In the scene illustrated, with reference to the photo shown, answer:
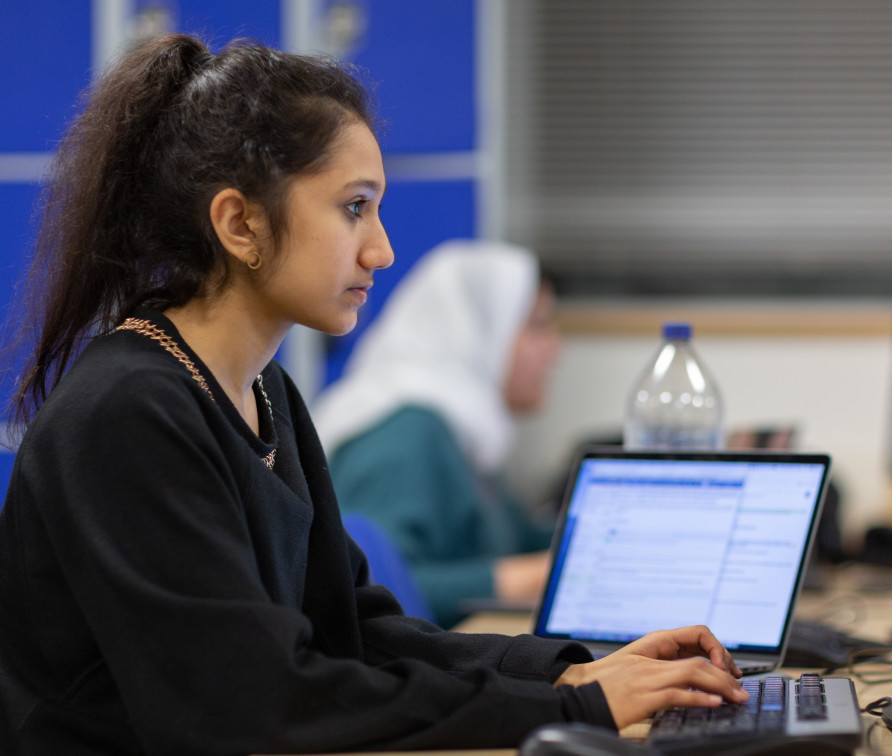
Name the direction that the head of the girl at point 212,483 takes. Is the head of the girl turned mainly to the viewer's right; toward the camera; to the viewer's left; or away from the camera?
to the viewer's right

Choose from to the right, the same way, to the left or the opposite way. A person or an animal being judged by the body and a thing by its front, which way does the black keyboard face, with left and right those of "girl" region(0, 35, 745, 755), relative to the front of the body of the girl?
the opposite way

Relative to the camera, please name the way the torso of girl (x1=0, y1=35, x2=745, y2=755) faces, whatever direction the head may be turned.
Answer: to the viewer's right

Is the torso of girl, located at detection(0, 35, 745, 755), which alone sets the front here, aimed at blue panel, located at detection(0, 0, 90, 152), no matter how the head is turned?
no

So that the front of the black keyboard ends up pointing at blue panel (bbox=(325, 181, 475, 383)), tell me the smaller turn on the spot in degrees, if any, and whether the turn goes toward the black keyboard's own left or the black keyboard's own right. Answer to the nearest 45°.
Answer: approximately 90° to the black keyboard's own right

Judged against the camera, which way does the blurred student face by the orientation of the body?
to the viewer's right

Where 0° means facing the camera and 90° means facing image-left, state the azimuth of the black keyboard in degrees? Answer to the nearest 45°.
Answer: approximately 90°

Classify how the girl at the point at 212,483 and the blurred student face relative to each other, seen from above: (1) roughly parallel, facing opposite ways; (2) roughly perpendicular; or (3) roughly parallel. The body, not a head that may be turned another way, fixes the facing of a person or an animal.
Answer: roughly parallel

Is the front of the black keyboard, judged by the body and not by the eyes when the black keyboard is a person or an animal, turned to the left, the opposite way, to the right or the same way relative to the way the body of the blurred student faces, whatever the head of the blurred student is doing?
the opposite way

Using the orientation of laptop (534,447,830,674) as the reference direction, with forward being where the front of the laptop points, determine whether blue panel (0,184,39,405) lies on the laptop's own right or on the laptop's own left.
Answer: on the laptop's own right

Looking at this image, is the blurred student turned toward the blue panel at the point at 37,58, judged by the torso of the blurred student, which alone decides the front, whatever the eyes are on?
no

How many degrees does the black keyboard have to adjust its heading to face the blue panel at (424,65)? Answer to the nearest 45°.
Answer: approximately 90° to its right

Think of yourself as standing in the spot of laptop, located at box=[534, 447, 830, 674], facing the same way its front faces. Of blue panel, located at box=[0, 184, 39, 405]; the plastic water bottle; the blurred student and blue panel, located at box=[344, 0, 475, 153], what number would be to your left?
0

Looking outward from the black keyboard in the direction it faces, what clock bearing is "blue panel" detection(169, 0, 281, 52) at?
The blue panel is roughly at 2 o'clock from the black keyboard.
